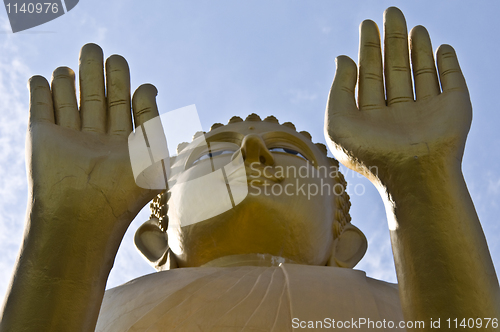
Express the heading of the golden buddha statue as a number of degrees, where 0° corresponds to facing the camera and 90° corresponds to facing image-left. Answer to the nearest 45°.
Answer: approximately 0°
